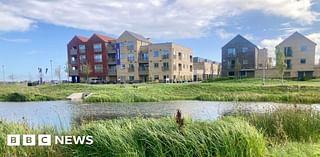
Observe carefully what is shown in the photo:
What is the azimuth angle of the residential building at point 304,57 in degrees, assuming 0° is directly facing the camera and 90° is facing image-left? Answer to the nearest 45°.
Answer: approximately 0°
